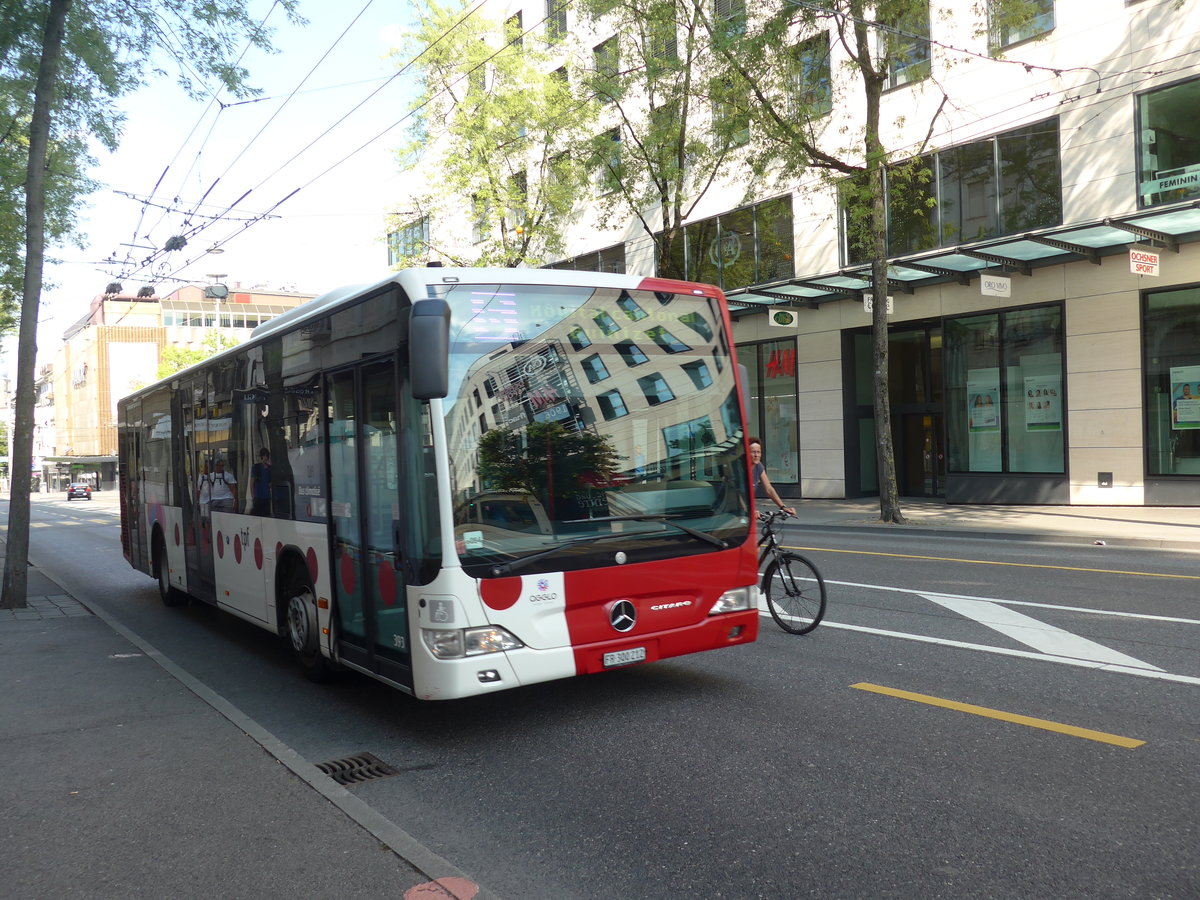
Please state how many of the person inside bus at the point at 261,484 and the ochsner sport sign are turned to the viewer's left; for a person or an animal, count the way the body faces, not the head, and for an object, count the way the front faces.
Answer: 0

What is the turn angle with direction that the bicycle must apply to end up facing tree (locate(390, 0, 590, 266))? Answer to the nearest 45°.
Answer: approximately 180°

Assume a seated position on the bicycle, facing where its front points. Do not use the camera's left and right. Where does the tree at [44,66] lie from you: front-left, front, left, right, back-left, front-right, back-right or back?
back-right

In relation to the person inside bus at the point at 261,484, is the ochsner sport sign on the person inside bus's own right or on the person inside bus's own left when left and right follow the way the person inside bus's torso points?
on the person inside bus's own left

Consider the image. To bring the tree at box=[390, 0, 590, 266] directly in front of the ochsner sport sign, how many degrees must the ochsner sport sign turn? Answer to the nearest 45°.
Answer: approximately 135° to its right

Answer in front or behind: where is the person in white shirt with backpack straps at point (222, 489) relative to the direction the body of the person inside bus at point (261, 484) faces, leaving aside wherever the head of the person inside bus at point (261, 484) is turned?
behind

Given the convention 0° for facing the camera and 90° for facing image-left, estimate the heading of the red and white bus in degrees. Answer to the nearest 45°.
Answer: approximately 315°

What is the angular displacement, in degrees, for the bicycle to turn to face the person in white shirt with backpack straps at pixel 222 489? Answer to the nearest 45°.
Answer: approximately 135° to its right
